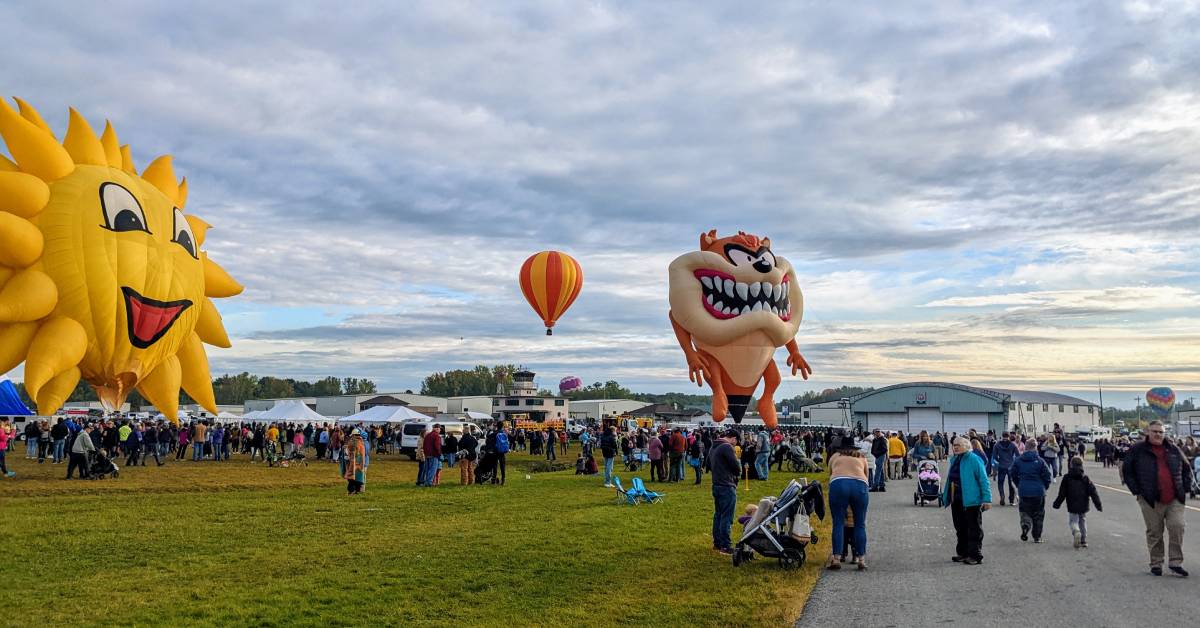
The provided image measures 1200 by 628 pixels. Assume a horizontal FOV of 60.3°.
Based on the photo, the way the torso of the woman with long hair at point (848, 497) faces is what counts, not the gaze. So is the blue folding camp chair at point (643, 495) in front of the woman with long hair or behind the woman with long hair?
in front

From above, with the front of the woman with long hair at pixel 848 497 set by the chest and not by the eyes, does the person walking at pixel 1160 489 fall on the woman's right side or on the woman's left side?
on the woman's right side

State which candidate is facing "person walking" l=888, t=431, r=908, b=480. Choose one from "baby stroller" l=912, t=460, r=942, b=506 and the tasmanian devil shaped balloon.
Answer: the tasmanian devil shaped balloon

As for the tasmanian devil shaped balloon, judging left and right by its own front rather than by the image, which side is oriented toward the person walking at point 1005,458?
front

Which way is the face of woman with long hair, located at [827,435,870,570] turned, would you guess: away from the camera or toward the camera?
away from the camera

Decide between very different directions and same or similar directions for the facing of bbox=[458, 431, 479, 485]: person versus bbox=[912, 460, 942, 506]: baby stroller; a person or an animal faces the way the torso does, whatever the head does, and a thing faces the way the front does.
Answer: very different directions

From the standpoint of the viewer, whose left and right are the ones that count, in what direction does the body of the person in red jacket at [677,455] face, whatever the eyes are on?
facing away from the viewer

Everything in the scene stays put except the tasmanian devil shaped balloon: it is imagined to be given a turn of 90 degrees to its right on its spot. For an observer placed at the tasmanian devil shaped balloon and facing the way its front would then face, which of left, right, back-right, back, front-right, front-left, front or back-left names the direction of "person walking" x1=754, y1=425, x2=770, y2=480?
front-left
